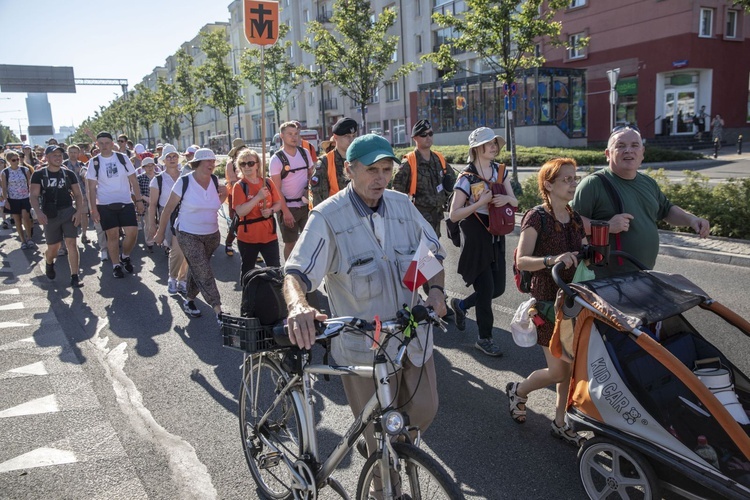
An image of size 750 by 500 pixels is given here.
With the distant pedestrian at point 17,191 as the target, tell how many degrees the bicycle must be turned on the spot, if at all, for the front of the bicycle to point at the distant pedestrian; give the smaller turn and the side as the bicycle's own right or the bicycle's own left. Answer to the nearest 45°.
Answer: approximately 180°

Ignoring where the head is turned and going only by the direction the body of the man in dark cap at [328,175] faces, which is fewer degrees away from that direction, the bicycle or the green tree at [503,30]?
the bicycle

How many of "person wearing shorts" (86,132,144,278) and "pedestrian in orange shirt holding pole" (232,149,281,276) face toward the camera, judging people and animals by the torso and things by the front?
2

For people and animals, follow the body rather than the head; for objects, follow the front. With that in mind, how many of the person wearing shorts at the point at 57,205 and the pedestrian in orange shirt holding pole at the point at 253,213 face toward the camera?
2

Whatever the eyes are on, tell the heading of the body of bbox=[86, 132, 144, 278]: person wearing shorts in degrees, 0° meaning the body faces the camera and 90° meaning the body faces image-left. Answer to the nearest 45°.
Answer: approximately 0°

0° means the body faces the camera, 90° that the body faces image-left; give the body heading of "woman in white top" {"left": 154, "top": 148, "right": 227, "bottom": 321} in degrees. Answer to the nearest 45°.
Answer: approximately 315°

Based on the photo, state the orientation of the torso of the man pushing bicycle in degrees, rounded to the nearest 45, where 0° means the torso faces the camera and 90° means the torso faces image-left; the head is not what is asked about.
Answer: approximately 315°

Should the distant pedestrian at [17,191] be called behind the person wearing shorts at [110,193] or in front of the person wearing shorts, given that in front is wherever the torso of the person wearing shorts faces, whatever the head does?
behind

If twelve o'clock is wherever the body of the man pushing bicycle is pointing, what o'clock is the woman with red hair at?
The woman with red hair is roughly at 9 o'clock from the man pushing bicycle.
